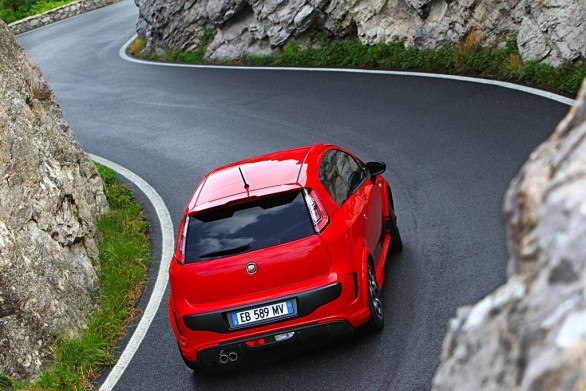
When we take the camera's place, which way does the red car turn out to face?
facing away from the viewer and to the right of the viewer
